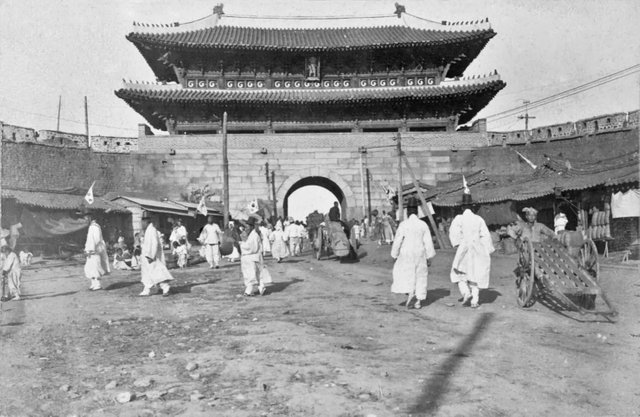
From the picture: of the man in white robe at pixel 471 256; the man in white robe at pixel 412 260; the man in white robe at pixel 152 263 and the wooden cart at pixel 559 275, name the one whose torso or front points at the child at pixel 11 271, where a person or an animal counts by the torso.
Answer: the man in white robe at pixel 152 263

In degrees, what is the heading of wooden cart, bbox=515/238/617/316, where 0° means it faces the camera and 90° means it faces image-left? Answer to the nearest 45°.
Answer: approximately 315°

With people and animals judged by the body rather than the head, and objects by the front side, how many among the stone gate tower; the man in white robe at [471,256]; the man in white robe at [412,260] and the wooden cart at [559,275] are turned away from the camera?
2

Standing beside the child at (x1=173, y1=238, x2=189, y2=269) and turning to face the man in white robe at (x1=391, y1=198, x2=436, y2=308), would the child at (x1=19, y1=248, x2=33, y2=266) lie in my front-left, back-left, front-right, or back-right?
back-right

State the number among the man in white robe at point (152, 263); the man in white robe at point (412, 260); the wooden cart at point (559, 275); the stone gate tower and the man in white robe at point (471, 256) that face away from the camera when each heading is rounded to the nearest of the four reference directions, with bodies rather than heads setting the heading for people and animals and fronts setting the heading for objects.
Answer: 2

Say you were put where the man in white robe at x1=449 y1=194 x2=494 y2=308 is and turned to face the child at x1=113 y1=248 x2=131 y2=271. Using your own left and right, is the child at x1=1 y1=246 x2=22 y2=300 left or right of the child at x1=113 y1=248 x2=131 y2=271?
left

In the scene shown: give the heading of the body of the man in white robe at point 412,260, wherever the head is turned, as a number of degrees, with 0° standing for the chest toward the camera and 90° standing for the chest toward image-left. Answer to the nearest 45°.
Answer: approximately 180°

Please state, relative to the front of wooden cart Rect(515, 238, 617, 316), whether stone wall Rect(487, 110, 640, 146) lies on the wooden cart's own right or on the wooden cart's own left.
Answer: on the wooden cart's own left

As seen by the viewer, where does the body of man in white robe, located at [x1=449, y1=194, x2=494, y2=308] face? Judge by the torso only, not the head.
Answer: away from the camera

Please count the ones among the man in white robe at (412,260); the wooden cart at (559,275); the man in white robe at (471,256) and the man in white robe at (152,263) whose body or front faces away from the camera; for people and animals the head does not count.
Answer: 2

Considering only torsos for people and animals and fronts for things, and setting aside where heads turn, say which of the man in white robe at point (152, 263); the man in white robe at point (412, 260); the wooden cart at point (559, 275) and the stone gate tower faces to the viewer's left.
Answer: the man in white robe at point (152, 263)

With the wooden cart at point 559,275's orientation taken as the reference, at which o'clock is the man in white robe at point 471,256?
The man in white robe is roughly at 5 o'clock from the wooden cart.
